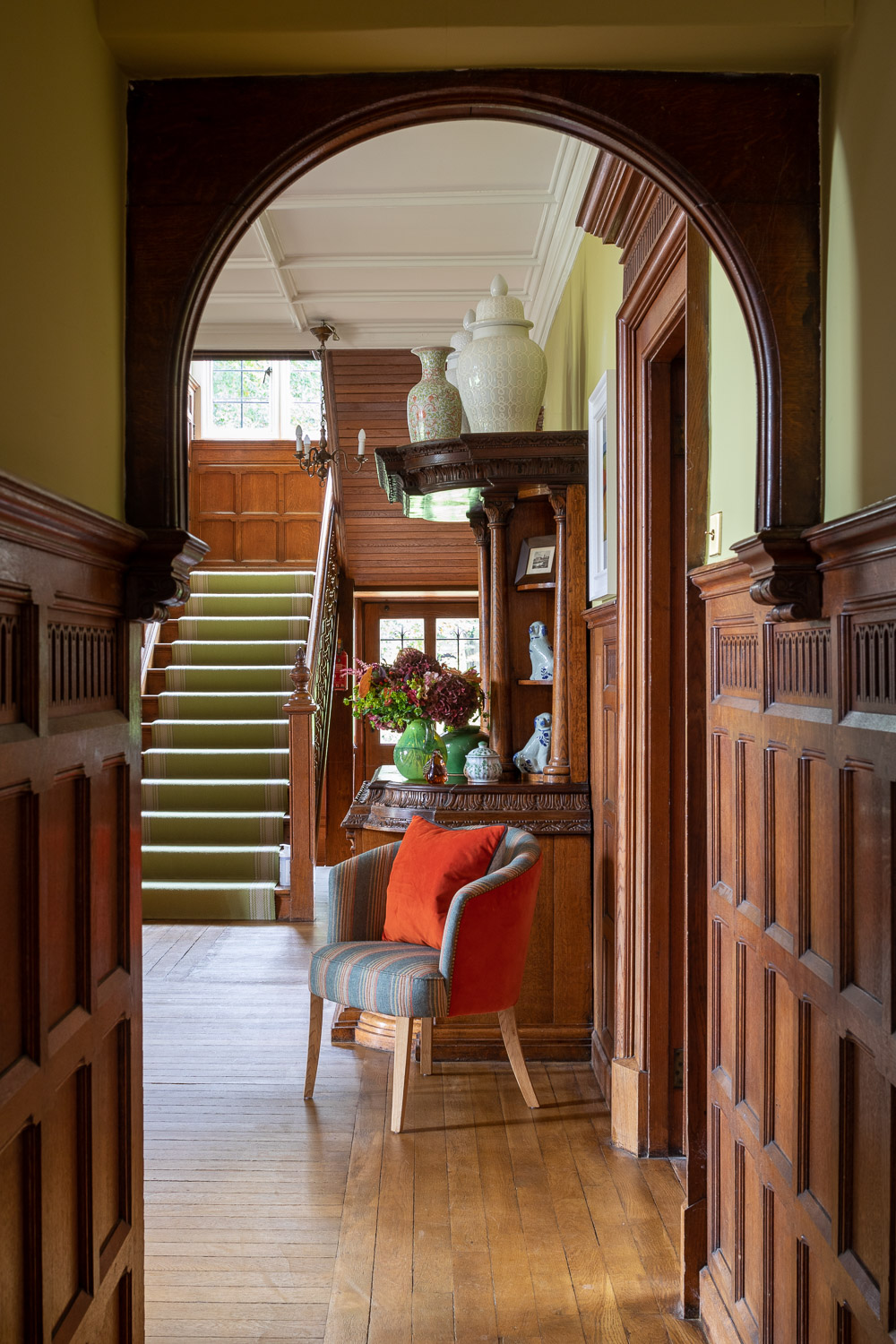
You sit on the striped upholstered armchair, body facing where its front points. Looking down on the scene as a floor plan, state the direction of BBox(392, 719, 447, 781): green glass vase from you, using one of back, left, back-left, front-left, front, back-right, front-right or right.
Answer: back-right

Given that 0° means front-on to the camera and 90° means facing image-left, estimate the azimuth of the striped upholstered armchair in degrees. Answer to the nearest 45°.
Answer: approximately 45°

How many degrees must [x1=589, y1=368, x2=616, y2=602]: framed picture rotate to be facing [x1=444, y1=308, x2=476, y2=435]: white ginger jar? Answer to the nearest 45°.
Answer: approximately 45° to its right

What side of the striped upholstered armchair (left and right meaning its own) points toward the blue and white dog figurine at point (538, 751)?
back

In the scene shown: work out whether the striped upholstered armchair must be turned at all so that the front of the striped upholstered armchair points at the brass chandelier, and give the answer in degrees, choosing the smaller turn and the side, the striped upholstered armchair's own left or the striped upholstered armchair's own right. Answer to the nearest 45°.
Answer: approximately 135° to the striped upholstered armchair's own right

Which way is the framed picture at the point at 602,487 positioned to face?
to the viewer's left

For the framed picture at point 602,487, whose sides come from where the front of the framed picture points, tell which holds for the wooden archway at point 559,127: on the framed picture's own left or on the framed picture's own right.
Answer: on the framed picture's own left

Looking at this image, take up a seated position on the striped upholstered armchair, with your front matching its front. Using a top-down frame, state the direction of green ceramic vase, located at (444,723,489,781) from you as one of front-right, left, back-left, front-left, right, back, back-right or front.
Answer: back-right

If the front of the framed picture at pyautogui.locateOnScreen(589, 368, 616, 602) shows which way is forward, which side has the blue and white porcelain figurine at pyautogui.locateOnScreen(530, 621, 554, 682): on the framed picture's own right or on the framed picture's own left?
on the framed picture's own right
